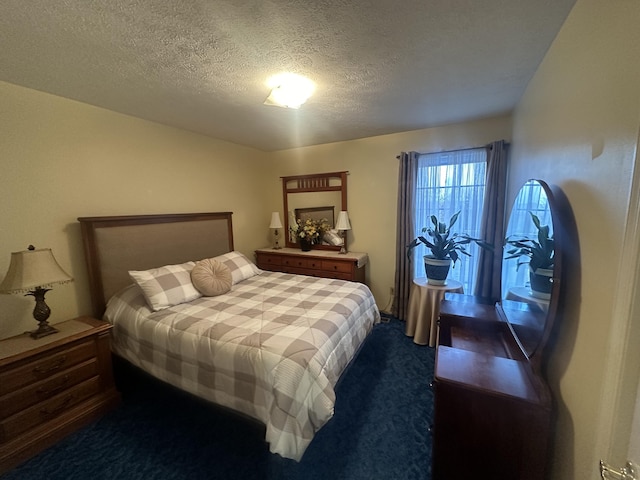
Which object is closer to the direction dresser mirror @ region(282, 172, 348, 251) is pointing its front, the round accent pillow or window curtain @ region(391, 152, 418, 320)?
the round accent pillow

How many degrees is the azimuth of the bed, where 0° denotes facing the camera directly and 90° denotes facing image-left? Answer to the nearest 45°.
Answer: approximately 315°

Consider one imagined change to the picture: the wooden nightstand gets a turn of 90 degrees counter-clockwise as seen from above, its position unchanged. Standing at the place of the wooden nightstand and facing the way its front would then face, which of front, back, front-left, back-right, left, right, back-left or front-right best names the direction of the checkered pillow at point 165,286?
front-right

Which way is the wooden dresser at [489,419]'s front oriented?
to the viewer's left

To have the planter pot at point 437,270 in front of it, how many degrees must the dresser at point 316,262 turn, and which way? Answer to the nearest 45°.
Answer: approximately 90° to its left

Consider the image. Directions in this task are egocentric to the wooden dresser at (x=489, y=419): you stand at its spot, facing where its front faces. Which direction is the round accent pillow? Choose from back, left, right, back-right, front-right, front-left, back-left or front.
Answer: front

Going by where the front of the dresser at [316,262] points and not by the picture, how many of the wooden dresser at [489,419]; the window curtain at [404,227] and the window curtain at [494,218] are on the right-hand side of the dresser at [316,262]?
0

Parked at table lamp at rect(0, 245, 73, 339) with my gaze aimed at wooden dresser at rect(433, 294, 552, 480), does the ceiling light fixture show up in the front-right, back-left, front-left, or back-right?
front-left

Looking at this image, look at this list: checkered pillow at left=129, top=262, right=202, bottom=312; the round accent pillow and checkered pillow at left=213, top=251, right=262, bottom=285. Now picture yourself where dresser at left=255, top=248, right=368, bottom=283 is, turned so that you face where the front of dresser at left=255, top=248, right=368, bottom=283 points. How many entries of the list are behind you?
0

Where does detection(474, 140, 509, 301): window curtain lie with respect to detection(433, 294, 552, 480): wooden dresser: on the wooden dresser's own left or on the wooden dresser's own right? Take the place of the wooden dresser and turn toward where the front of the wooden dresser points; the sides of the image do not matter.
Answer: on the wooden dresser's own right

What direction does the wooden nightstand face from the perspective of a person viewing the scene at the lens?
facing the viewer and to the right of the viewer

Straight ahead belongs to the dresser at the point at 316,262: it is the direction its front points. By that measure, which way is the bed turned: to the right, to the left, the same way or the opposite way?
to the left

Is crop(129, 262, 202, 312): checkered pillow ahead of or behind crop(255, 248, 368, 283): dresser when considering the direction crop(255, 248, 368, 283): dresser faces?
ahead

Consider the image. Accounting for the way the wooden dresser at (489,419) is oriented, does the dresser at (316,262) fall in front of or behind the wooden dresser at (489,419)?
in front

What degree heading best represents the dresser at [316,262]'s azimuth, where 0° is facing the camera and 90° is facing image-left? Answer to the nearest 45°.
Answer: approximately 45°

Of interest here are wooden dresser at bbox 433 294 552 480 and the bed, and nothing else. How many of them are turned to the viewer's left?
1

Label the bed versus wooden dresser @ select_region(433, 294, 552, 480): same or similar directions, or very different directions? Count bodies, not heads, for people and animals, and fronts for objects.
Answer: very different directions

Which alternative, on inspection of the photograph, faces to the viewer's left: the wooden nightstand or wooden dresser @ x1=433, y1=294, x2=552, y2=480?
the wooden dresser

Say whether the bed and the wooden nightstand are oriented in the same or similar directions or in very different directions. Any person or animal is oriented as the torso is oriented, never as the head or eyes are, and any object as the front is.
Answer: same or similar directions

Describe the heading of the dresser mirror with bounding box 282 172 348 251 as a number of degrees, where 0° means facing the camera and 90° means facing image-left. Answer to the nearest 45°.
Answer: approximately 45°
